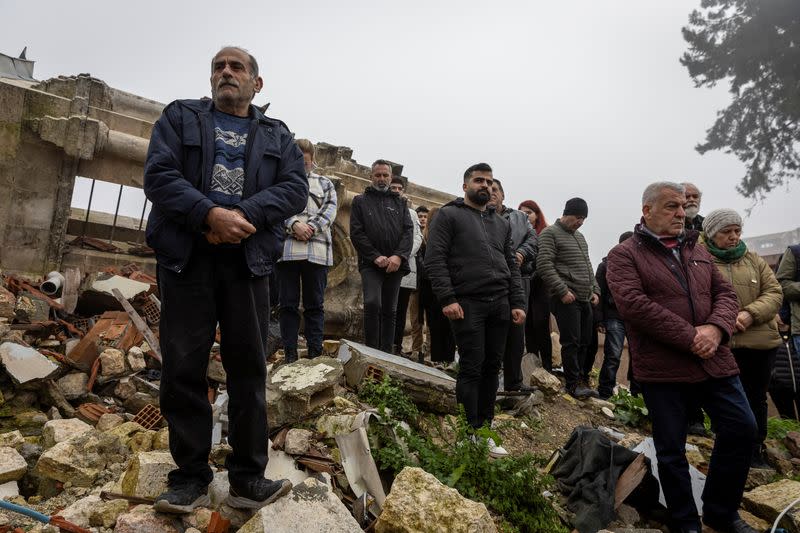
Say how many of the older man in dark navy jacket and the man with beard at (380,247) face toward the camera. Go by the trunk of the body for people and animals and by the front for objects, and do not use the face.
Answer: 2

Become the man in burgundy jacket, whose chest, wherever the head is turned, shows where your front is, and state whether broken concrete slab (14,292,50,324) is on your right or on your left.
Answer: on your right

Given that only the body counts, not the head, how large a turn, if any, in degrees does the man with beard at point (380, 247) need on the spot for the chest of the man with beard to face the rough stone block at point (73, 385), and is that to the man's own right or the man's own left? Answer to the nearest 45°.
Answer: approximately 45° to the man's own right

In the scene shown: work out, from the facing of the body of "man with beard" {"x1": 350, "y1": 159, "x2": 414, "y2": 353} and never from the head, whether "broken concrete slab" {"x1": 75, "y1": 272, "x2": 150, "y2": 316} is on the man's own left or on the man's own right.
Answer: on the man's own right

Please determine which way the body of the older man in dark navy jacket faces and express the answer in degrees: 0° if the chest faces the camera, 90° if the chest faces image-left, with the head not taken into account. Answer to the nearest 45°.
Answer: approximately 0°

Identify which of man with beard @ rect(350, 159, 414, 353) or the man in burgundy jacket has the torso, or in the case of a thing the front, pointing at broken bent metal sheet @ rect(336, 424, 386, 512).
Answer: the man with beard

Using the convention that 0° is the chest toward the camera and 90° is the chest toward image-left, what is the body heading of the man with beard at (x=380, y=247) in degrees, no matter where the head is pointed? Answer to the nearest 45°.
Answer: approximately 0°

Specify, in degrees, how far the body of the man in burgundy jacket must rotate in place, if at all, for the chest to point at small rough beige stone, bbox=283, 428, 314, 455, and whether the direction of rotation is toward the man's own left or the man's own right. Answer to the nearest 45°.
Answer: approximately 90° to the man's own right
